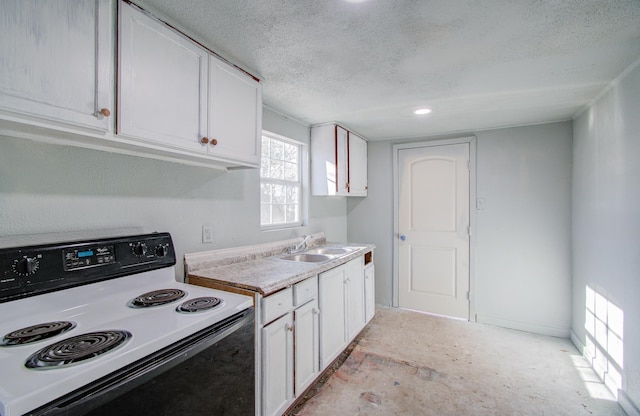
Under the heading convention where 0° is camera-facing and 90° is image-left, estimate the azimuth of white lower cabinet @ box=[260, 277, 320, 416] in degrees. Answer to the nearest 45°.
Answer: approximately 315°

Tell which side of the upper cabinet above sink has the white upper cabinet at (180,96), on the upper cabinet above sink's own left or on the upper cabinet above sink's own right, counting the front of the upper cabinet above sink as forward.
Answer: on the upper cabinet above sink's own right

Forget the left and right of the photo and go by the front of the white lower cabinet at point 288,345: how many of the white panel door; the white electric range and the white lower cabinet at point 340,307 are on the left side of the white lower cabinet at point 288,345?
2

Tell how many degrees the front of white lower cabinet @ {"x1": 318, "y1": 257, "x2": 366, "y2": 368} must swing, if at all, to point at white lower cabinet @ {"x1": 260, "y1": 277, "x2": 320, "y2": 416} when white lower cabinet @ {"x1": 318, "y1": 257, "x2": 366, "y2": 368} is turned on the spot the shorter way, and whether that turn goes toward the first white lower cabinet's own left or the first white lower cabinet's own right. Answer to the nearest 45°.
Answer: approximately 90° to the first white lower cabinet's own right

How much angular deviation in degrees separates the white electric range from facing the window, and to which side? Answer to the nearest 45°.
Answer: approximately 90° to its left

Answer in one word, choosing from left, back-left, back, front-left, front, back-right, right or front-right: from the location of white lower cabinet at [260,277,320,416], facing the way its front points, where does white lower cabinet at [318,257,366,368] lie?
left
